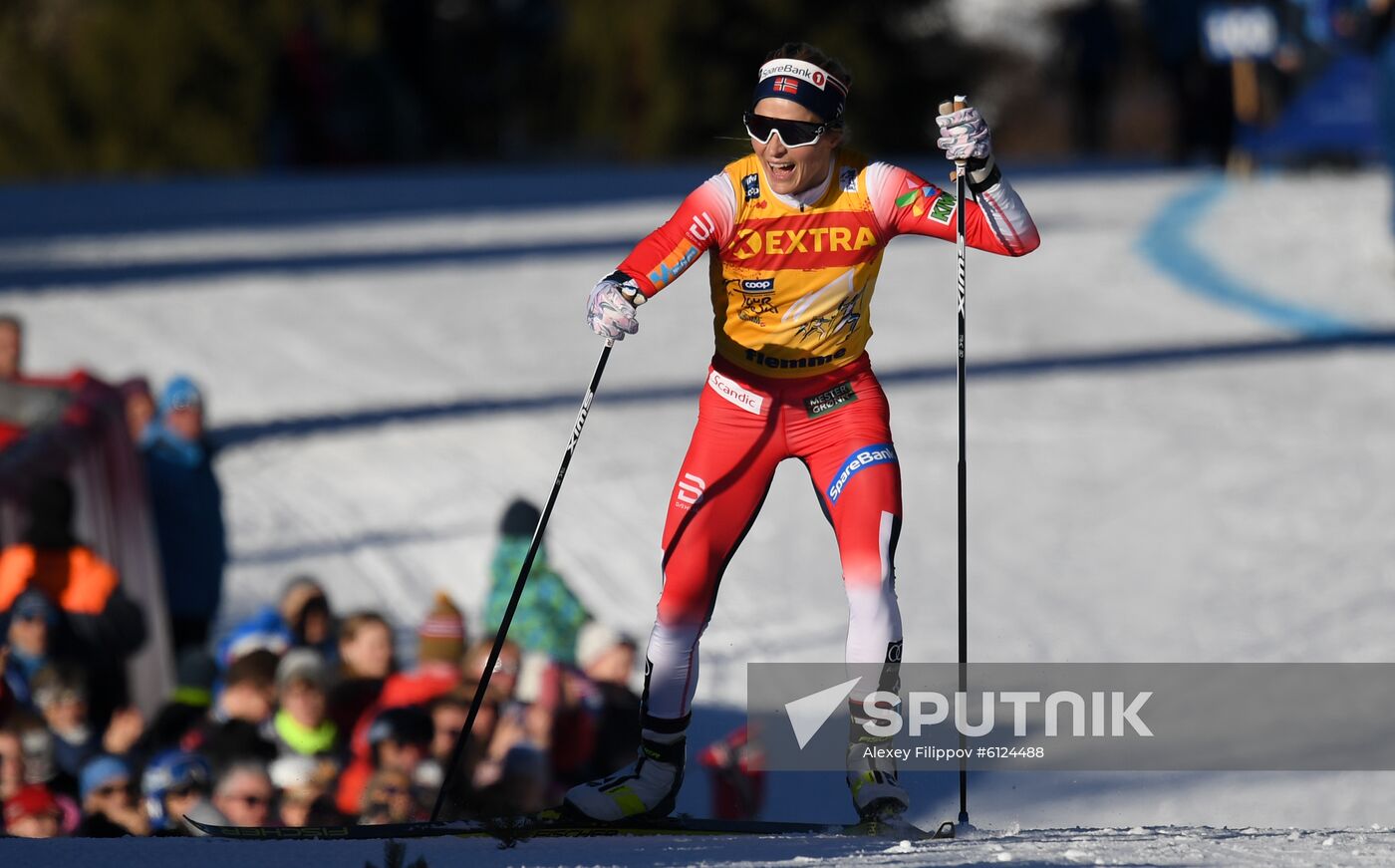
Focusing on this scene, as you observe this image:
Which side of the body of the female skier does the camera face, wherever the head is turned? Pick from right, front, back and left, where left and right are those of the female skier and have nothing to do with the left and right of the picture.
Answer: front

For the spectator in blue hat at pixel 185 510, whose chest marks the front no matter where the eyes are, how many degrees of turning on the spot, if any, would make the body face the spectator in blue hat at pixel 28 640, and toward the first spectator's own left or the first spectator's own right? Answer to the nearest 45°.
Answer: approximately 45° to the first spectator's own right

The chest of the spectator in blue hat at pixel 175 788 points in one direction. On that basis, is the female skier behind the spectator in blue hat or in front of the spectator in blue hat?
in front

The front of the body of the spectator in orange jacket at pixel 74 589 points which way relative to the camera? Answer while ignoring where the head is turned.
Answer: away from the camera

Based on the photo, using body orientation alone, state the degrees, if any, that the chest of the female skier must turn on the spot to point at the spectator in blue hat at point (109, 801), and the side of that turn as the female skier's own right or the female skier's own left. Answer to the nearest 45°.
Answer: approximately 135° to the female skier's own right

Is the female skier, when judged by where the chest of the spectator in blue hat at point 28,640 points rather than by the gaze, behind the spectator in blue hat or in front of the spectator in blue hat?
in front

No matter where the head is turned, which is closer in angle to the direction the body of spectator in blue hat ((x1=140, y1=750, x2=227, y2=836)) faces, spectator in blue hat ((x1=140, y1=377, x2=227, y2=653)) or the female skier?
the female skier

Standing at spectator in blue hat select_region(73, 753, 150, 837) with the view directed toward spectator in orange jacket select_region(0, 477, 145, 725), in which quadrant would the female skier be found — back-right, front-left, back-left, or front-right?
back-right

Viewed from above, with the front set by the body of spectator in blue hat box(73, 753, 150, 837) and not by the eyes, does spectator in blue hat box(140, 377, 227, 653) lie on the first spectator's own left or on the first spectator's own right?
on the first spectator's own left

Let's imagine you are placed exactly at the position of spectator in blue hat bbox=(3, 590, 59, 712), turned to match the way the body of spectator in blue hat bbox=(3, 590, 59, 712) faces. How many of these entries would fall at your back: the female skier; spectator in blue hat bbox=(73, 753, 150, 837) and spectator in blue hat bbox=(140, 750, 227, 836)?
0

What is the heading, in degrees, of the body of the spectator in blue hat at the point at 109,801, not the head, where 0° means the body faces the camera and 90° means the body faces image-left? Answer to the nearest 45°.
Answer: approximately 315°

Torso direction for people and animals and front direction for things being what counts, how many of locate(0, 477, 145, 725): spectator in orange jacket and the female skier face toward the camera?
1

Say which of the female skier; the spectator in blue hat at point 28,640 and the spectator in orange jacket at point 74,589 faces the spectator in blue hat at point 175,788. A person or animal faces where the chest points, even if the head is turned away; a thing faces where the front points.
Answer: the spectator in blue hat at point 28,640

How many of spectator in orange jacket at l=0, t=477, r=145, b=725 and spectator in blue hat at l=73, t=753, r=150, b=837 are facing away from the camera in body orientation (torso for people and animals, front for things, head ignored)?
1

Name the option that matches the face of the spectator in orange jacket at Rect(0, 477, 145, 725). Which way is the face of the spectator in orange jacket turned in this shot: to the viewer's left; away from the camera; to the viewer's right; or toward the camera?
away from the camera

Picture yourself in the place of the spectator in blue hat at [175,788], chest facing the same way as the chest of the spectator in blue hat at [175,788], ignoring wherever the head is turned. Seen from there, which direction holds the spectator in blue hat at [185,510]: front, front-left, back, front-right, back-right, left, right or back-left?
back-left

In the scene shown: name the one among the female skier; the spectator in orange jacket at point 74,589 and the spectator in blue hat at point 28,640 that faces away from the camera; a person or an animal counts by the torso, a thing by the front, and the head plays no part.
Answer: the spectator in orange jacket

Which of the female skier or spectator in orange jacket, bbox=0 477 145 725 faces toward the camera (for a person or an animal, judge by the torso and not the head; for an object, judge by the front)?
the female skier

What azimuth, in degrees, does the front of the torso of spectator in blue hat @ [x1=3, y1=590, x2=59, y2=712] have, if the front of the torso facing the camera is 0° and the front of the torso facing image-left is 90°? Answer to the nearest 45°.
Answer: approximately 315°
